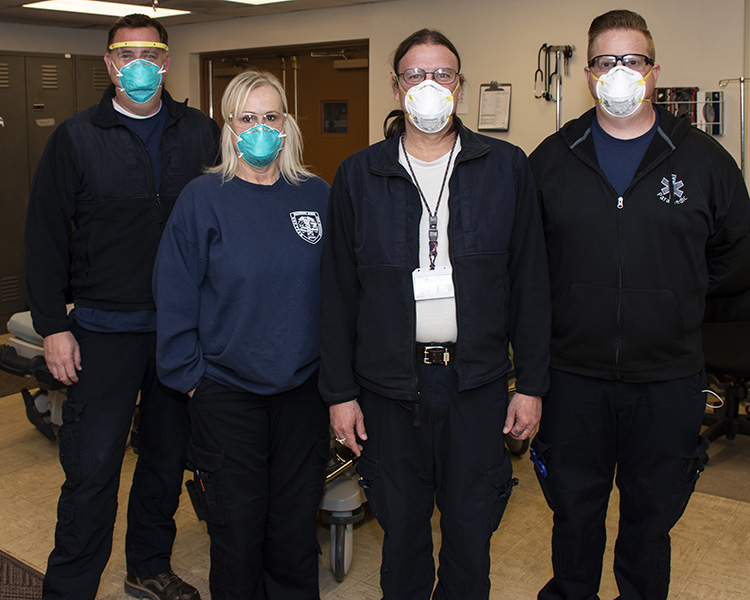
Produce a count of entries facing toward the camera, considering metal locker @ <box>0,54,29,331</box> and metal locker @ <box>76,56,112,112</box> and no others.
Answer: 2

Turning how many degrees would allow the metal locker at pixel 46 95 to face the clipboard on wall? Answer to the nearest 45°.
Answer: approximately 45° to its left

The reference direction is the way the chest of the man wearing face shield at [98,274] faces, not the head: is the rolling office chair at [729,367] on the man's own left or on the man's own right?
on the man's own left

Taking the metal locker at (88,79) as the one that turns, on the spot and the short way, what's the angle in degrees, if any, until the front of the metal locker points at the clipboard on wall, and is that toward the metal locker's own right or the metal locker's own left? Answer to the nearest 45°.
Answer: approximately 45° to the metal locker's own left

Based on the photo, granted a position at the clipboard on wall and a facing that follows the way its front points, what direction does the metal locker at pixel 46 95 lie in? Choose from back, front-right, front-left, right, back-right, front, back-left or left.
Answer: right

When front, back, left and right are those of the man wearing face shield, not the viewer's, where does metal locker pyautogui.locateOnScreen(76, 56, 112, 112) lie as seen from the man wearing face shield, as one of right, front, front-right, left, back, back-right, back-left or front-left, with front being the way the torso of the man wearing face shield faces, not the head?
back-left

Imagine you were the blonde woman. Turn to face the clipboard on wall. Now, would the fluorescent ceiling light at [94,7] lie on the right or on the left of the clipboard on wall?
left

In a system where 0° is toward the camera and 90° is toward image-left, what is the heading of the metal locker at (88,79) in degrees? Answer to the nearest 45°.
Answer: approximately 0°
